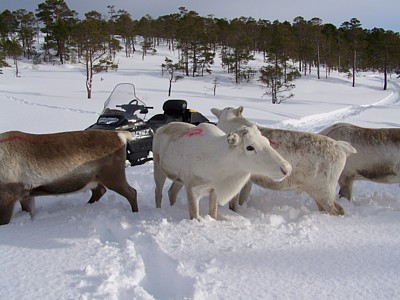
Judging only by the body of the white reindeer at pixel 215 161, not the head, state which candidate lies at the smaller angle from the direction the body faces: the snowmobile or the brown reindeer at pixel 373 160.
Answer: the brown reindeer

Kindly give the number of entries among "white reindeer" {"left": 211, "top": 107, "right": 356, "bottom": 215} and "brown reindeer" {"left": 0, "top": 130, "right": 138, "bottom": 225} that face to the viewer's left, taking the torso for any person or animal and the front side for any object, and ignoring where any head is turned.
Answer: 2

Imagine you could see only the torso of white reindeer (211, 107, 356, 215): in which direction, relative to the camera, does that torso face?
to the viewer's left

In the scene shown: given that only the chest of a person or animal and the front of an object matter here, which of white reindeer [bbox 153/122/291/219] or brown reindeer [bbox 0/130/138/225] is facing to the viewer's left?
the brown reindeer

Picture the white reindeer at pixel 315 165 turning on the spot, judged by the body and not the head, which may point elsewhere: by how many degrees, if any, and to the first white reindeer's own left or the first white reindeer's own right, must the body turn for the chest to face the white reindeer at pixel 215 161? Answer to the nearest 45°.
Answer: approximately 45° to the first white reindeer's own left

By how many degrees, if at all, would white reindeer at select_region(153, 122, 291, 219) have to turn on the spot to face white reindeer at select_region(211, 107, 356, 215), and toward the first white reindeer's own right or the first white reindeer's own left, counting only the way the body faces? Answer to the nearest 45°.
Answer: approximately 90° to the first white reindeer's own left

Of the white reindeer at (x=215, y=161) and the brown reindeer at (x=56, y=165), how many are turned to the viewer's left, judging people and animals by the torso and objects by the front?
1

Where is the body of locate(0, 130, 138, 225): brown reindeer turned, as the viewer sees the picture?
to the viewer's left

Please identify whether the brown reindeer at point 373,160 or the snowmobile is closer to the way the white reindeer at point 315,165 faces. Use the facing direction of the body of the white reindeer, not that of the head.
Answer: the snowmobile

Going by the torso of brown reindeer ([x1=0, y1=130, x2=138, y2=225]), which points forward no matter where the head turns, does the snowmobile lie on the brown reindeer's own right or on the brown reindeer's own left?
on the brown reindeer's own right

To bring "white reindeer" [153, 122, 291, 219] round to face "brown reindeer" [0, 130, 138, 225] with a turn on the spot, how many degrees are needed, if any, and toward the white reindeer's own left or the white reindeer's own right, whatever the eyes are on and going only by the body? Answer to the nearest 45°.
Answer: approximately 135° to the white reindeer's own right

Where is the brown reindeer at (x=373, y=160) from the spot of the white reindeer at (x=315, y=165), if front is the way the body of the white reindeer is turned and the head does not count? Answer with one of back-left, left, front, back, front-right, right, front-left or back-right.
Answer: back-right
